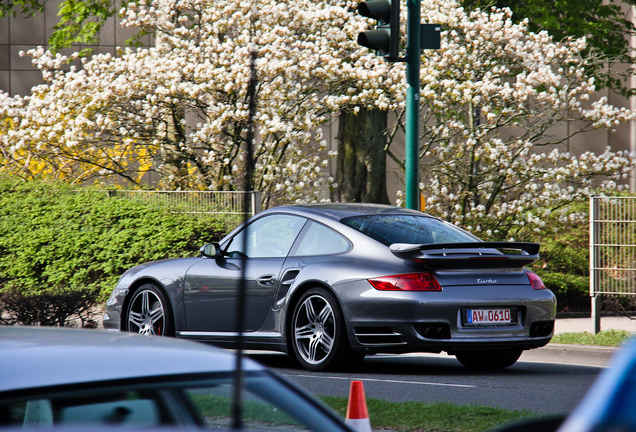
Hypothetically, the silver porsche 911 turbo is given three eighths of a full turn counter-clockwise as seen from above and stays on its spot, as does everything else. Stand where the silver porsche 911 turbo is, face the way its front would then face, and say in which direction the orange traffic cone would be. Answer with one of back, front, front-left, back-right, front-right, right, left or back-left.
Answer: front

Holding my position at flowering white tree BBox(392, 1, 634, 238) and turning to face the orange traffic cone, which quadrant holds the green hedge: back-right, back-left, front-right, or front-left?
front-right

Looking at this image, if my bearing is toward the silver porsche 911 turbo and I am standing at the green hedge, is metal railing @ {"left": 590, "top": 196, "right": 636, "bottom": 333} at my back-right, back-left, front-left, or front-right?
front-left

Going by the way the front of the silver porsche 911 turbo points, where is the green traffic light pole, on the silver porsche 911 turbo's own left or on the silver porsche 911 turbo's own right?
on the silver porsche 911 turbo's own right

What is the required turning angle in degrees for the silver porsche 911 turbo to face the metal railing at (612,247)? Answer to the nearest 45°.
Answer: approximately 90° to its right

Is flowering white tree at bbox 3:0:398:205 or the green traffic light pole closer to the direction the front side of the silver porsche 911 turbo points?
the flowering white tree

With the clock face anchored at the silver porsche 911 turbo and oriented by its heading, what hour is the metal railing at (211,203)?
The metal railing is roughly at 1 o'clock from the silver porsche 911 turbo.

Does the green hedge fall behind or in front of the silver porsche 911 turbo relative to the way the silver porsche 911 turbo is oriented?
in front

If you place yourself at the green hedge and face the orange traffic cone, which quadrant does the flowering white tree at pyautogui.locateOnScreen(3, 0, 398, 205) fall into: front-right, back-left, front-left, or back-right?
back-left

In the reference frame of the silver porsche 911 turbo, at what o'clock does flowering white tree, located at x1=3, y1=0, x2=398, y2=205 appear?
The flowering white tree is roughly at 1 o'clock from the silver porsche 911 turbo.

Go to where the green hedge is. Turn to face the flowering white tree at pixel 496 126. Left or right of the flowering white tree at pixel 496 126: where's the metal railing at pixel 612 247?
right

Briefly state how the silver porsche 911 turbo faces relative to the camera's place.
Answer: facing away from the viewer and to the left of the viewer
